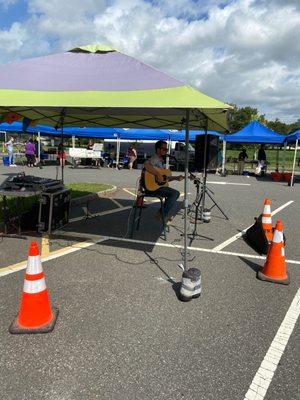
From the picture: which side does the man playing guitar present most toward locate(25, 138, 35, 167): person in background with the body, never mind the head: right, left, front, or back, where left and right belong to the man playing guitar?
back

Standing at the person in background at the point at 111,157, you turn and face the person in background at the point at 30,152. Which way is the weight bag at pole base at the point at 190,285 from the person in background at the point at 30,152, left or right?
left

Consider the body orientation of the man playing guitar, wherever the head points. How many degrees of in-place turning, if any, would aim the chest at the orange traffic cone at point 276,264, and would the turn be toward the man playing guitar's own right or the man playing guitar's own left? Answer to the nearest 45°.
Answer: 0° — they already face it
